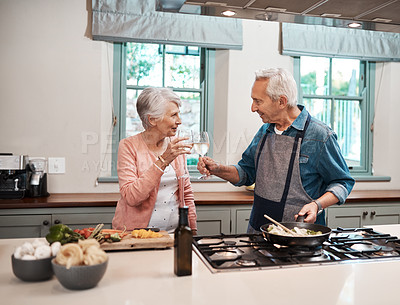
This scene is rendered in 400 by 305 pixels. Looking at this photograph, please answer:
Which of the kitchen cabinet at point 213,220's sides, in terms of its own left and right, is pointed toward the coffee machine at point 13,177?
right

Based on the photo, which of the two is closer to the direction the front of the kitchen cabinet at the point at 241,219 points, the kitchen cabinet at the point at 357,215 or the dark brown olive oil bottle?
the dark brown olive oil bottle

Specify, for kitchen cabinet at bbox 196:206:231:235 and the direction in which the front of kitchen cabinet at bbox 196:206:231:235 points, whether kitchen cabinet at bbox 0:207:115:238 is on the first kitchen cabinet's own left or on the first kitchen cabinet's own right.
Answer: on the first kitchen cabinet's own right

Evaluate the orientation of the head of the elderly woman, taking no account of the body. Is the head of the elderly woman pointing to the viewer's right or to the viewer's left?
to the viewer's right

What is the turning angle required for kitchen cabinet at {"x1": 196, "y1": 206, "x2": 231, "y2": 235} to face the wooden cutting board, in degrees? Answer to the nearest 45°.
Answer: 0° — it already faces it

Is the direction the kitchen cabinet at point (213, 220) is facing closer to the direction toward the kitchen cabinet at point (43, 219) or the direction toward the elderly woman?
the elderly woman

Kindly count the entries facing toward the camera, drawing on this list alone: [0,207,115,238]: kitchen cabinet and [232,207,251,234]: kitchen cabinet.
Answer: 2

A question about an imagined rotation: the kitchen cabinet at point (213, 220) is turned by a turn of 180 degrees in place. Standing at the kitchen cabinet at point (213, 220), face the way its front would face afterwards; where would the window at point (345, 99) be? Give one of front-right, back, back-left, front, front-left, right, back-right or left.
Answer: front-right
